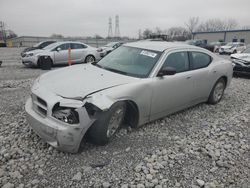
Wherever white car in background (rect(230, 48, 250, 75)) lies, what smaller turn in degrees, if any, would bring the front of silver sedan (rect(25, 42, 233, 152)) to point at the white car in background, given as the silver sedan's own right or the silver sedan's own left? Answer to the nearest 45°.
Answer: approximately 180°

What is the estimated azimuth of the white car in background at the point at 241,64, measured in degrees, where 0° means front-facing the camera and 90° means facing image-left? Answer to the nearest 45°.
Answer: approximately 45°

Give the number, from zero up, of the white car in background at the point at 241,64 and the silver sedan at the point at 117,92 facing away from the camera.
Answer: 0

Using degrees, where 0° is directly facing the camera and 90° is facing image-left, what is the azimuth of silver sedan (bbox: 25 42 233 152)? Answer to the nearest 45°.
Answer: approximately 45°

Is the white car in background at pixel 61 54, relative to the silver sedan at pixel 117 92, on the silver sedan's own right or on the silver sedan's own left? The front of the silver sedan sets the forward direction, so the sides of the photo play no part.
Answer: on the silver sedan's own right

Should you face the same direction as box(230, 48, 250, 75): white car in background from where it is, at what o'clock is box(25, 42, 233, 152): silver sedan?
The silver sedan is roughly at 11 o'clock from the white car in background.
